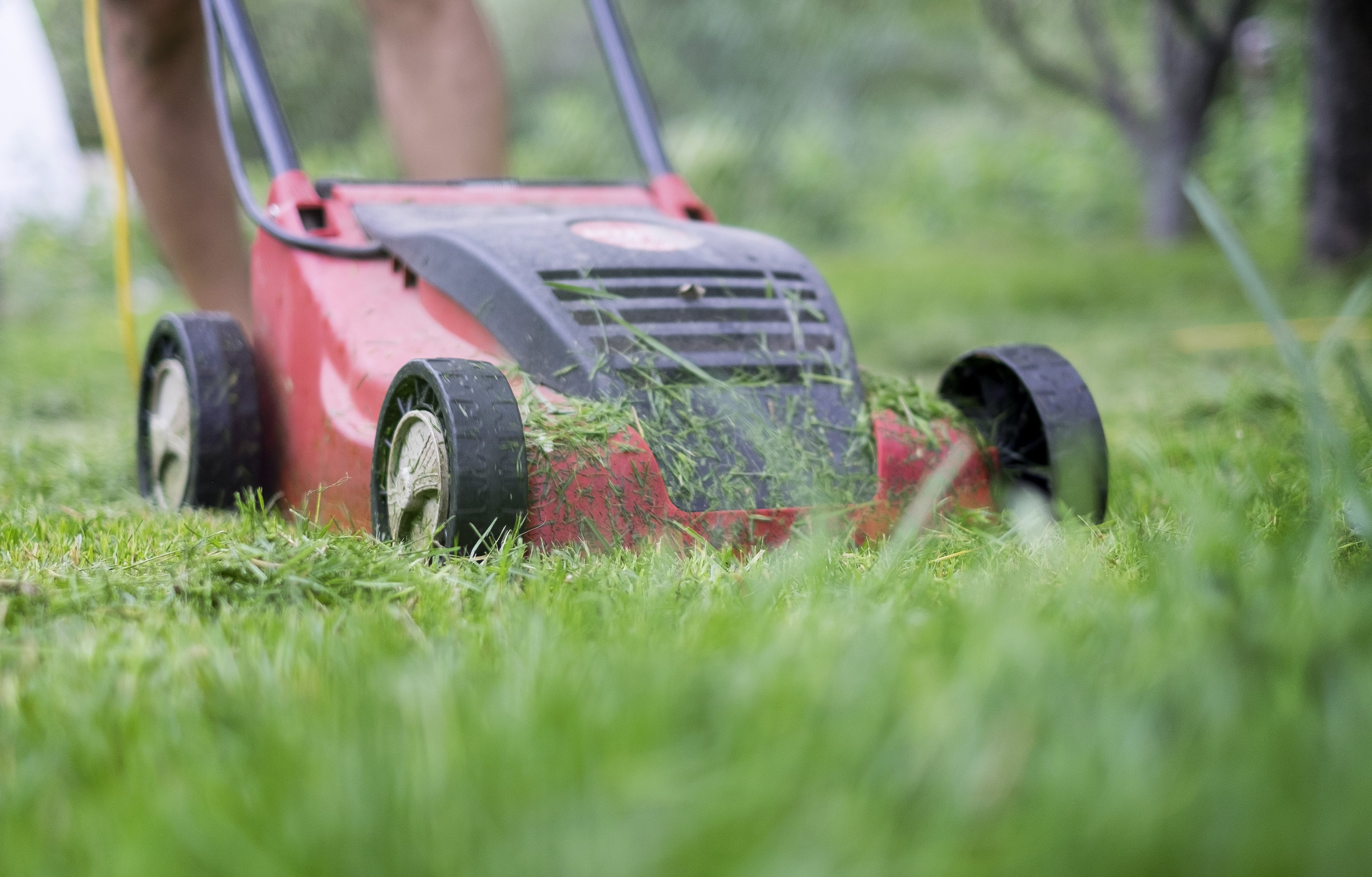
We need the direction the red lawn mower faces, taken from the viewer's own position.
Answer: facing the viewer and to the right of the viewer

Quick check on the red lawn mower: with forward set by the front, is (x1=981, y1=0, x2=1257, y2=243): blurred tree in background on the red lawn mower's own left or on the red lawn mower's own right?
on the red lawn mower's own left

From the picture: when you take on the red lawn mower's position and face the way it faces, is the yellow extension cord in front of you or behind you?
behind
